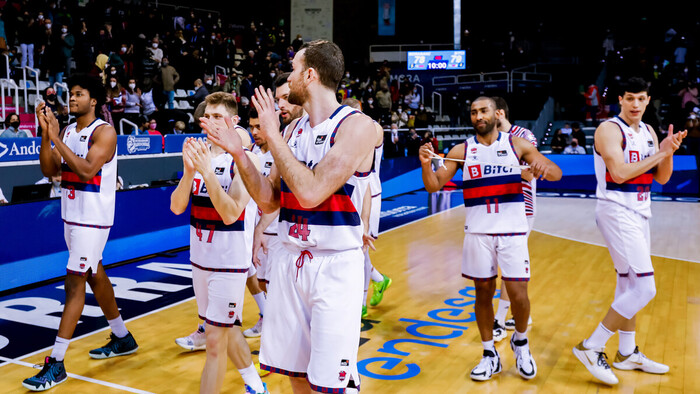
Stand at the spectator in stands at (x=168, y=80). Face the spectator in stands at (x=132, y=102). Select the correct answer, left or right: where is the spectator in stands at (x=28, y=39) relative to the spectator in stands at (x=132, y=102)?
right

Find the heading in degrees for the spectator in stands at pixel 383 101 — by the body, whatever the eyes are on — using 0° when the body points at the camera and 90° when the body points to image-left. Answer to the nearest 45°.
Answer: approximately 0°

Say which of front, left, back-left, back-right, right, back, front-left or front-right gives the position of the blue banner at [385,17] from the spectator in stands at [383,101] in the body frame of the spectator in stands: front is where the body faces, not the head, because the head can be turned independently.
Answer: back

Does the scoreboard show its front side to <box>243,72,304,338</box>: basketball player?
yes

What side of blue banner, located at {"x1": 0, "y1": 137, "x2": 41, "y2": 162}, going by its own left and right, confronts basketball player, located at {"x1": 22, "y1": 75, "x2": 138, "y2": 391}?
front

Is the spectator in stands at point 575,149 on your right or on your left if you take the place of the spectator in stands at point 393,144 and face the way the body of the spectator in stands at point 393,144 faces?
on your left

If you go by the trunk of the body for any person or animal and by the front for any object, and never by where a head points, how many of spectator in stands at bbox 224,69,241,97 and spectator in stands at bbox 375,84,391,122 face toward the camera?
2

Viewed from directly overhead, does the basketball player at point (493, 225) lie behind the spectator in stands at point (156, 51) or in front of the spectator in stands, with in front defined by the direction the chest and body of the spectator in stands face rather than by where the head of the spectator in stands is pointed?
in front

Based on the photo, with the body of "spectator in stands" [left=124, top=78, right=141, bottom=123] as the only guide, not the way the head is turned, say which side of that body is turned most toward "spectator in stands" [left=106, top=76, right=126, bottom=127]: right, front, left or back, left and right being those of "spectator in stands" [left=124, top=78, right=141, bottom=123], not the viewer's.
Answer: right

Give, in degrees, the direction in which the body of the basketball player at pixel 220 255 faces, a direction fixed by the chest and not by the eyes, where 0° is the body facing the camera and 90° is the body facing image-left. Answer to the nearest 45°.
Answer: approximately 45°

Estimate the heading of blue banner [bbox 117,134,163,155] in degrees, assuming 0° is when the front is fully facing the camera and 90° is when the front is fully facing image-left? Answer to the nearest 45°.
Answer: approximately 0°

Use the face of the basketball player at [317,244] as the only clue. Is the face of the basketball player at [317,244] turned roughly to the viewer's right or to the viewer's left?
to the viewer's left
